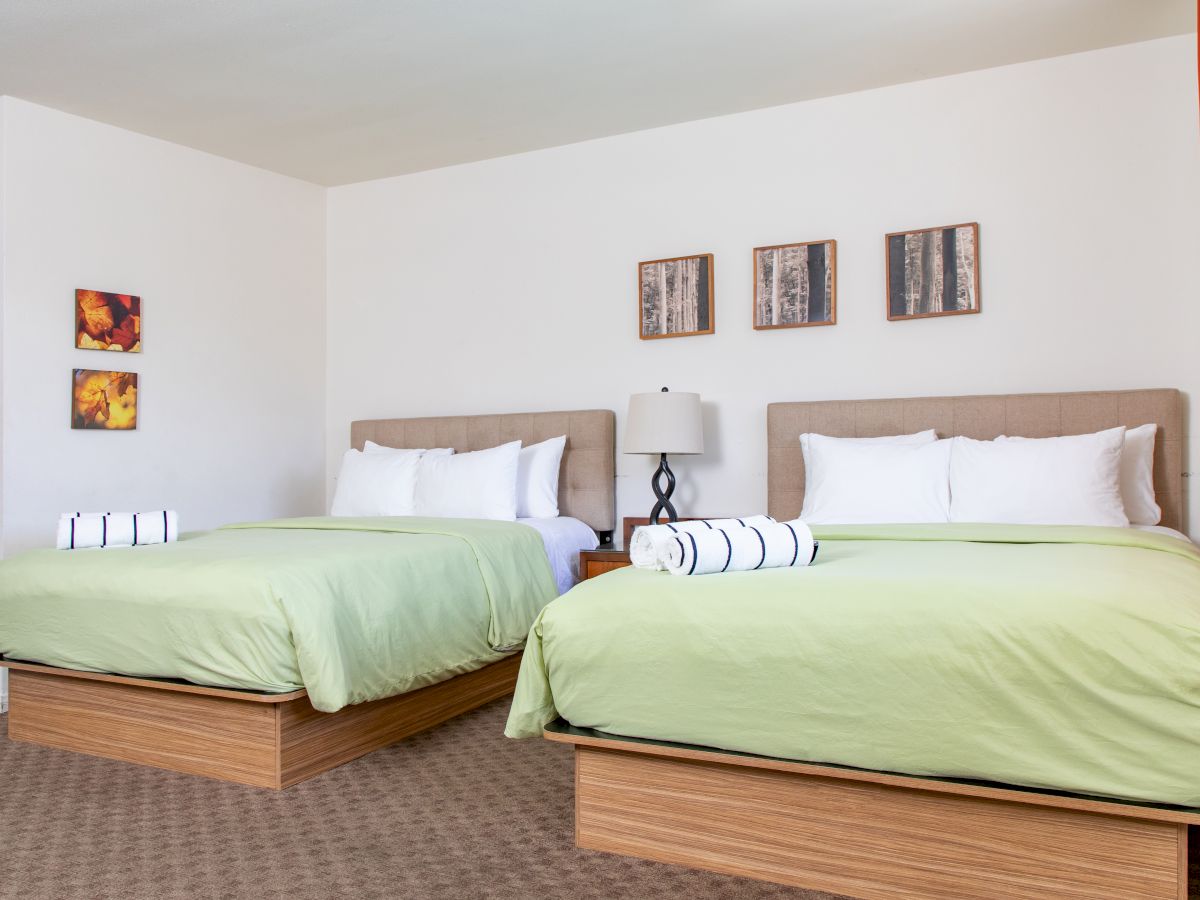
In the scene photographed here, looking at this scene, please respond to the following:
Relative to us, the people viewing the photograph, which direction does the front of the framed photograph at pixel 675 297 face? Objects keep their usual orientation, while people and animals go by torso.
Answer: facing the viewer and to the left of the viewer

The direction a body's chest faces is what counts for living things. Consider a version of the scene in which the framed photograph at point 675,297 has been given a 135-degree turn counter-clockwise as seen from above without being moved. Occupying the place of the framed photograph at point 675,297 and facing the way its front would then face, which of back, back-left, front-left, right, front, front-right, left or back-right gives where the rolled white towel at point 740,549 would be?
right

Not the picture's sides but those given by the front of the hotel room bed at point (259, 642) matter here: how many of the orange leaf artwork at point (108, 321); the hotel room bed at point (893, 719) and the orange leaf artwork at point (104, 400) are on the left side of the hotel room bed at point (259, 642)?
1

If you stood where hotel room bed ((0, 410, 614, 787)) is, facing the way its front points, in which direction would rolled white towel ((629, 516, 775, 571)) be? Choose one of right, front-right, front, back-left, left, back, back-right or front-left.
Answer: left

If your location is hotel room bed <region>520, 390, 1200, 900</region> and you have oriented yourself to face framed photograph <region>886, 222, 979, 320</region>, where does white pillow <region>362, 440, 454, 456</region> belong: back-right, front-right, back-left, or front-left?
front-left

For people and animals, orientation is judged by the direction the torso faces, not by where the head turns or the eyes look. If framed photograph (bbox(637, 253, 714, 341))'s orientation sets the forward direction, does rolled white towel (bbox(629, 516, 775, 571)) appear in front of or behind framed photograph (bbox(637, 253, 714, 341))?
in front

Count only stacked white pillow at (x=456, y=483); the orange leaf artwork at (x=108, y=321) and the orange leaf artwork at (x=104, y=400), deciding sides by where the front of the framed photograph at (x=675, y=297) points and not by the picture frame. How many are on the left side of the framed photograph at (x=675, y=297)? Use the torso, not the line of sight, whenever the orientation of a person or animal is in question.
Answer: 0

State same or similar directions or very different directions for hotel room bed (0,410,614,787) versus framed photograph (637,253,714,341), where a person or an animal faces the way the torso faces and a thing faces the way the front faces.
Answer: same or similar directions

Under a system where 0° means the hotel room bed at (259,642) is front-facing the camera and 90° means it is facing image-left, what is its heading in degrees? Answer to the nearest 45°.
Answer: approximately 45°

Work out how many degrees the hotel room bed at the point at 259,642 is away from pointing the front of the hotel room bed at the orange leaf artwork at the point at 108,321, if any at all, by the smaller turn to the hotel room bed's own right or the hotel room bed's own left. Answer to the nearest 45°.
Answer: approximately 90° to the hotel room bed's own right

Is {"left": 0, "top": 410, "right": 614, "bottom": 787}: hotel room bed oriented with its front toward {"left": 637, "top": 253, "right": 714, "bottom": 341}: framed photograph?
no

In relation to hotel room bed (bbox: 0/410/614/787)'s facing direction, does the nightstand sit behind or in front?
behind

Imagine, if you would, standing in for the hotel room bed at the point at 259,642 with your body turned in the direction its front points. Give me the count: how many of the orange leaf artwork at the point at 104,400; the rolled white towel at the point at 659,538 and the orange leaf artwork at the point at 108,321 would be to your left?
1

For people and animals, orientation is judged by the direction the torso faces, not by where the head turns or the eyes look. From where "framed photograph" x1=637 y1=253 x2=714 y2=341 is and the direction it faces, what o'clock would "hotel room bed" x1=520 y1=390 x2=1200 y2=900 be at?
The hotel room bed is roughly at 10 o'clock from the framed photograph.

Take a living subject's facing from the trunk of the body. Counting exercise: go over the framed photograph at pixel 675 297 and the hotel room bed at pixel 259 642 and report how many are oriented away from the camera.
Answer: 0

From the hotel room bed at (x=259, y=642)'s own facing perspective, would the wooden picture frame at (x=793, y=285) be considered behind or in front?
behind
